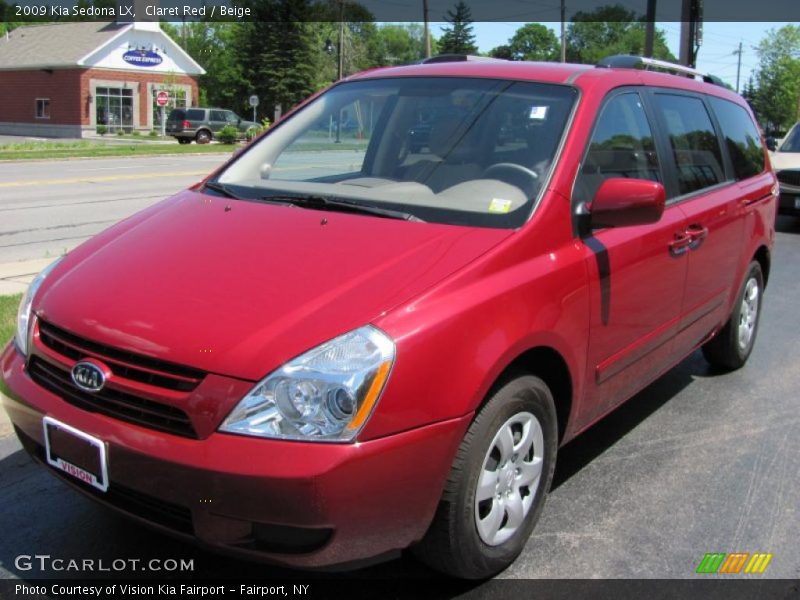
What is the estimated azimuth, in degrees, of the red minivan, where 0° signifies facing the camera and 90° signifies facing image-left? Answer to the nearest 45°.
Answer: approximately 45°

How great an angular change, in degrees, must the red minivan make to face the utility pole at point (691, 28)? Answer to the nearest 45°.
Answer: approximately 135° to its right

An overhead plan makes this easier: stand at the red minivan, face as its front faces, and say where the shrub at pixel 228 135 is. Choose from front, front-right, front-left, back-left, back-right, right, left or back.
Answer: back-right
